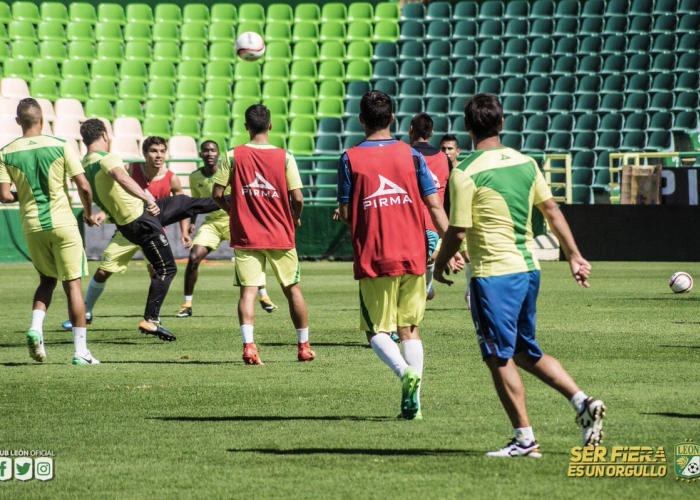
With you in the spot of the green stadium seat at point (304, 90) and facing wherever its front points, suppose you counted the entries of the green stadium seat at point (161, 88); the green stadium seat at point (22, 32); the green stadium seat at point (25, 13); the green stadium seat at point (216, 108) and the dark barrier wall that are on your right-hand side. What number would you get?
4

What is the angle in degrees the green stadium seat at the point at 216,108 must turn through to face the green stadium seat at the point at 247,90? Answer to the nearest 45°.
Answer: approximately 135° to its left

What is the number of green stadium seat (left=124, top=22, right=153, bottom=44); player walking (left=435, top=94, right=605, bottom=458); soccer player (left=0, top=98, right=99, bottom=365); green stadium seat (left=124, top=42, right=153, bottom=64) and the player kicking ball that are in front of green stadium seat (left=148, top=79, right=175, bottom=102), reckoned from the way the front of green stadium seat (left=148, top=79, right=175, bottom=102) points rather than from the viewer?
3

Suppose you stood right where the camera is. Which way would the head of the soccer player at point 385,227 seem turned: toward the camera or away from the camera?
away from the camera

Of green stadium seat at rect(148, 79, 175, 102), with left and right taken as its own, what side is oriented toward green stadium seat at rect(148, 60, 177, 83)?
back

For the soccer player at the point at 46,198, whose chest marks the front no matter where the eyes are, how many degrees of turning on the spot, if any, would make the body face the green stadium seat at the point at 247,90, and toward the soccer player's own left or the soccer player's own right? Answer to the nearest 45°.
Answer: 0° — they already face it

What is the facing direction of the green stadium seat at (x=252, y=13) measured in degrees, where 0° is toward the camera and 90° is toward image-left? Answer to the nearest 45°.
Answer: approximately 0°

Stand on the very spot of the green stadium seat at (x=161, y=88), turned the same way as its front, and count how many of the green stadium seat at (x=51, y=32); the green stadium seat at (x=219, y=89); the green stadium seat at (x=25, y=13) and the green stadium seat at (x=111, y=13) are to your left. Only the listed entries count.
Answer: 1

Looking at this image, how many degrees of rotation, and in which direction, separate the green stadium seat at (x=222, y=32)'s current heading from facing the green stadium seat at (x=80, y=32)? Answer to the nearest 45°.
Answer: approximately 90° to its right

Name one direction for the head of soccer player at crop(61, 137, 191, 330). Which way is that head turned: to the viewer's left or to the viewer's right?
to the viewer's right

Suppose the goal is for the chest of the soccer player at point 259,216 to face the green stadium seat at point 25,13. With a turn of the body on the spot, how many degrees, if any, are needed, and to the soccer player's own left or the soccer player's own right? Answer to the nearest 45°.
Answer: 0° — they already face it
